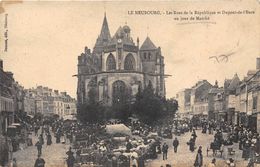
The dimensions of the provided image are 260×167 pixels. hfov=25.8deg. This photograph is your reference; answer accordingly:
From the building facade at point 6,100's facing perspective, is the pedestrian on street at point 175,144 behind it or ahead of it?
ahead

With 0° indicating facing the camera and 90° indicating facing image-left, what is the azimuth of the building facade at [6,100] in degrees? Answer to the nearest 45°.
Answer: approximately 270°

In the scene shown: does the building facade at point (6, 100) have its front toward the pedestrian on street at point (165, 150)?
yes

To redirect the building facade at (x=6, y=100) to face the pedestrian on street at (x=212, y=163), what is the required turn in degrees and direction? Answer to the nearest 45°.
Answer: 0° — it already faces them
